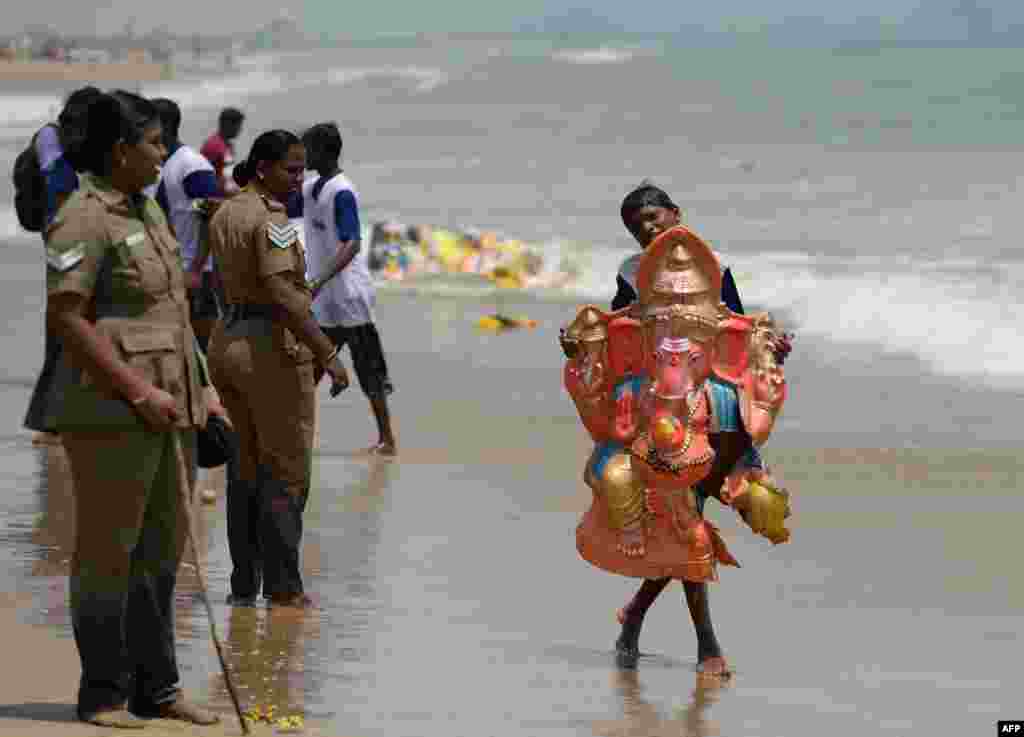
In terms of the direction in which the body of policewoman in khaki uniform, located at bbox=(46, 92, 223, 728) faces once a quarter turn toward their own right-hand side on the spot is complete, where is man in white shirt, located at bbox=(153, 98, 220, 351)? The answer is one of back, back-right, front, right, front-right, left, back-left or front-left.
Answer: back-right

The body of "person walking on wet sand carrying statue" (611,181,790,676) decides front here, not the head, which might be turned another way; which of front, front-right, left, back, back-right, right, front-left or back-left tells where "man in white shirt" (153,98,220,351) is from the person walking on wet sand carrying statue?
back-right

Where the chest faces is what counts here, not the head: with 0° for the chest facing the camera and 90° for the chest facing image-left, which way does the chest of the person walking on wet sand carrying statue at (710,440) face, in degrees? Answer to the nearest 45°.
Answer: approximately 0°

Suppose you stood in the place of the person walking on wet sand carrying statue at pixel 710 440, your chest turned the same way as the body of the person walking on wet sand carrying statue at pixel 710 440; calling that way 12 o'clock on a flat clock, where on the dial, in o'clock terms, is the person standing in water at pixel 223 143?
the person standing in water at pixel 223 143 is roughly at 5 o'clock from the person walking on wet sand carrying statue at pixel 710 440.
